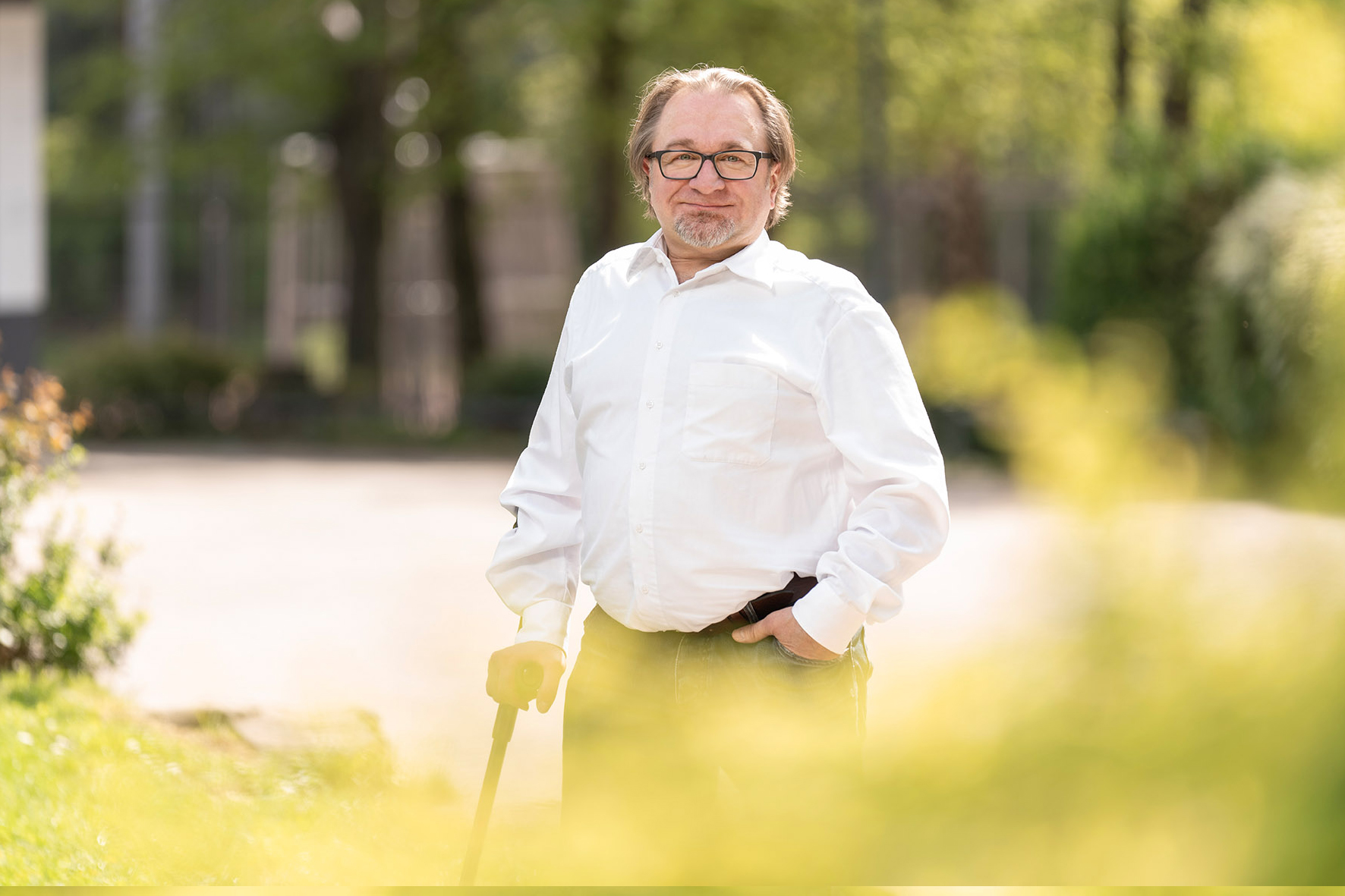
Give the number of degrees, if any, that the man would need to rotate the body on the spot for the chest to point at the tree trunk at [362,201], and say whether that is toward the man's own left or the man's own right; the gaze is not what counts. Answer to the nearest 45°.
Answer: approximately 135° to the man's own right

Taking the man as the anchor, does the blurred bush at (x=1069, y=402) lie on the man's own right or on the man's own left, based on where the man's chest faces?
on the man's own left

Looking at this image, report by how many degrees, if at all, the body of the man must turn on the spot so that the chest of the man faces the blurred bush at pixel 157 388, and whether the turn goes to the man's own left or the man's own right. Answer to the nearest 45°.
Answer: approximately 135° to the man's own right

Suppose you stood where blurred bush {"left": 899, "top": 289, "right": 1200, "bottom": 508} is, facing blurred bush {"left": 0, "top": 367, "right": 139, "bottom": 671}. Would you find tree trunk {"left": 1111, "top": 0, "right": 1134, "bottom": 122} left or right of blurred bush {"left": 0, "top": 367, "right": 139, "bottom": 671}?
right

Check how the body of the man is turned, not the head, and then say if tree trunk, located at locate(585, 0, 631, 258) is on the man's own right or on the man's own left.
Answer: on the man's own right

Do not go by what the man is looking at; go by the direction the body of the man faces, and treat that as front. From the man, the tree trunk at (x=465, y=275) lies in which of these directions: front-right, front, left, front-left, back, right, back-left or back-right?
back-right

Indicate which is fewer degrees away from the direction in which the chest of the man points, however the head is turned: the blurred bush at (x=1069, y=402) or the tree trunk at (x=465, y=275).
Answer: the blurred bush

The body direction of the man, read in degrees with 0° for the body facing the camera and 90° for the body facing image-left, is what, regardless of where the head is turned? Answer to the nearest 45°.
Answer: approximately 45°
